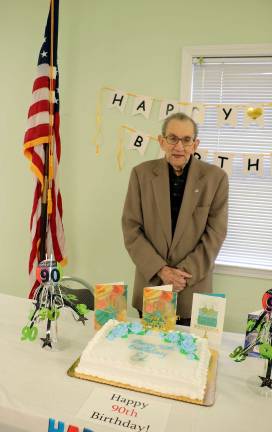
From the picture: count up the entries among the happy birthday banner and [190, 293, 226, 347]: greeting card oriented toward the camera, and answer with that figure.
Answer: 2

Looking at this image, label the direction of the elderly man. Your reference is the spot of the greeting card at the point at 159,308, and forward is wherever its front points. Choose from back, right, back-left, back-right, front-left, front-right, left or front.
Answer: back

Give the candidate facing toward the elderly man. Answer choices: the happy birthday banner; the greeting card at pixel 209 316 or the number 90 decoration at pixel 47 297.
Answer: the happy birthday banner

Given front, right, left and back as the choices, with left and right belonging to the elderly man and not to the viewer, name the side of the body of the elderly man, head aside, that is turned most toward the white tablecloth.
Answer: front

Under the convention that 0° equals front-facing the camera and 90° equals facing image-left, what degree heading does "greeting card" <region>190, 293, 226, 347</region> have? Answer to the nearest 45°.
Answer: approximately 0°

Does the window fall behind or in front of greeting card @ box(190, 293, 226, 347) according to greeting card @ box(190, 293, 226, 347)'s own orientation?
behind

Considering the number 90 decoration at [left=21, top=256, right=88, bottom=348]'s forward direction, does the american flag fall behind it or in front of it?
behind

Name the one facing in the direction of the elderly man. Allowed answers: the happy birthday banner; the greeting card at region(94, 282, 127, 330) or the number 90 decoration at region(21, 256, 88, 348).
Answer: the happy birthday banner

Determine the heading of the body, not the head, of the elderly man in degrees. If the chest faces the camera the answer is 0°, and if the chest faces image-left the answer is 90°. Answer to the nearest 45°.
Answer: approximately 0°
